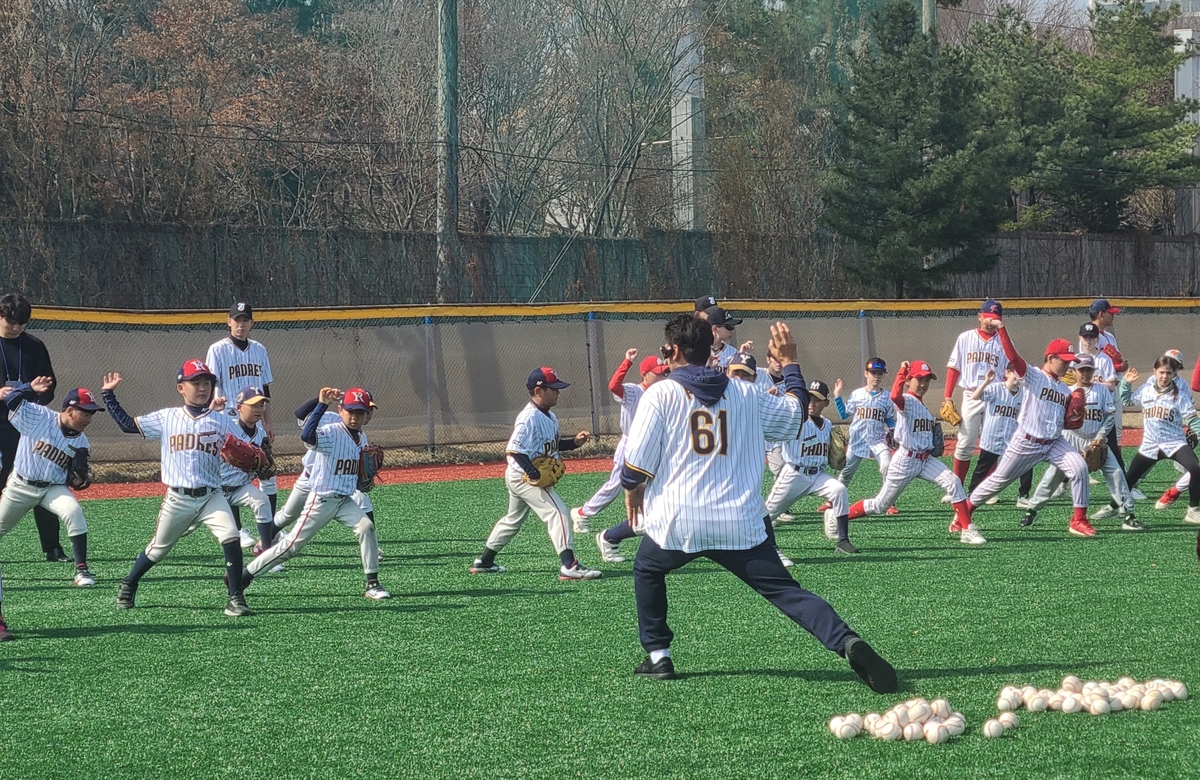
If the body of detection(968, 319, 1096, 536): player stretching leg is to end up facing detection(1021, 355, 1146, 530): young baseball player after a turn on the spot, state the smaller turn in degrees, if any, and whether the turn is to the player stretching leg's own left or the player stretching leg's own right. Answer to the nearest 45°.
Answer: approximately 90° to the player stretching leg's own left

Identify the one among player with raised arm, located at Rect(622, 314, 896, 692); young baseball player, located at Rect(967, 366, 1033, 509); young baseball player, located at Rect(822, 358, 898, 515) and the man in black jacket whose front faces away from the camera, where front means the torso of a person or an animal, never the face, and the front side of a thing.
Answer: the player with raised arm

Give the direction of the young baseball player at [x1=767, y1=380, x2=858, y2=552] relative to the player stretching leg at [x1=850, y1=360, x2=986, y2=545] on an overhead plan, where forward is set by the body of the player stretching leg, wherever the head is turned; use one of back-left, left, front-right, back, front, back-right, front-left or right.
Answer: right

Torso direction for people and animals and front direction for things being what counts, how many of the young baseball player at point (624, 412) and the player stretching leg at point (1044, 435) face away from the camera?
0

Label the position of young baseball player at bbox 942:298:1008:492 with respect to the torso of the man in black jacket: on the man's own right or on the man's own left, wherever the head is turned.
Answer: on the man's own left

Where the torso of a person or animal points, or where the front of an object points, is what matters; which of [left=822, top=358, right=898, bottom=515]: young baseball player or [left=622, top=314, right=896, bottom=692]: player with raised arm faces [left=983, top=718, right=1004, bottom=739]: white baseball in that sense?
the young baseball player

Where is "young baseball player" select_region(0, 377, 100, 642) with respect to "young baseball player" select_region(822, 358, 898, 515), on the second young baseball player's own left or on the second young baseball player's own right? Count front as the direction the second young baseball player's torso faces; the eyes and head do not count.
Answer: on the second young baseball player's own right

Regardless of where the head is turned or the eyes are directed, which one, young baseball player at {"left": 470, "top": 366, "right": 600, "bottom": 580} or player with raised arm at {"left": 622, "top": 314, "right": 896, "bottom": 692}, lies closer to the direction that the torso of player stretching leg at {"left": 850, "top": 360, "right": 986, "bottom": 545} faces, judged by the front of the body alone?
the player with raised arm

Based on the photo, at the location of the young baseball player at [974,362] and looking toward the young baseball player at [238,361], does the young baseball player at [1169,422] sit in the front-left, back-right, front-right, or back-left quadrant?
back-left

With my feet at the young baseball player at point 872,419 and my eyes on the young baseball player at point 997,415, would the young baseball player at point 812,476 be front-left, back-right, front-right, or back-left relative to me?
back-right

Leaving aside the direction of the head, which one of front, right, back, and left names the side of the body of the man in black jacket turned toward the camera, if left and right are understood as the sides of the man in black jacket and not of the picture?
front

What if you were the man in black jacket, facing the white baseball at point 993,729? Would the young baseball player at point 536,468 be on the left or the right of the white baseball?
left

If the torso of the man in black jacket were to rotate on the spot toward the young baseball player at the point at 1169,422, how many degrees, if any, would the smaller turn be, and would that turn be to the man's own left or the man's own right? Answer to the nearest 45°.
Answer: approximately 90° to the man's own left

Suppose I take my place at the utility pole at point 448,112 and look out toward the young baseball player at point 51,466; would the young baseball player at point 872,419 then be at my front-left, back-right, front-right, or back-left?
front-left

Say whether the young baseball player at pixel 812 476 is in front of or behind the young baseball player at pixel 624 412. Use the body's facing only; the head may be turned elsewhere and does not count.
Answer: in front

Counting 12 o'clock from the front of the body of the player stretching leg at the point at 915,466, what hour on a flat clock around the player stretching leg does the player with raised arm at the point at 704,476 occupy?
The player with raised arm is roughly at 2 o'clock from the player stretching leg.

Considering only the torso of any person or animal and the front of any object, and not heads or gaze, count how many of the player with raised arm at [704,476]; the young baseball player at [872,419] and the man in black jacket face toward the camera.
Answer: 2

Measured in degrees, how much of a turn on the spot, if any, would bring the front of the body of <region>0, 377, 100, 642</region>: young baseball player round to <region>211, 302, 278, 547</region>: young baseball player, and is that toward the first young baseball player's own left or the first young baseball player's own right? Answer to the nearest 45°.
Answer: approximately 90° to the first young baseball player's own left
